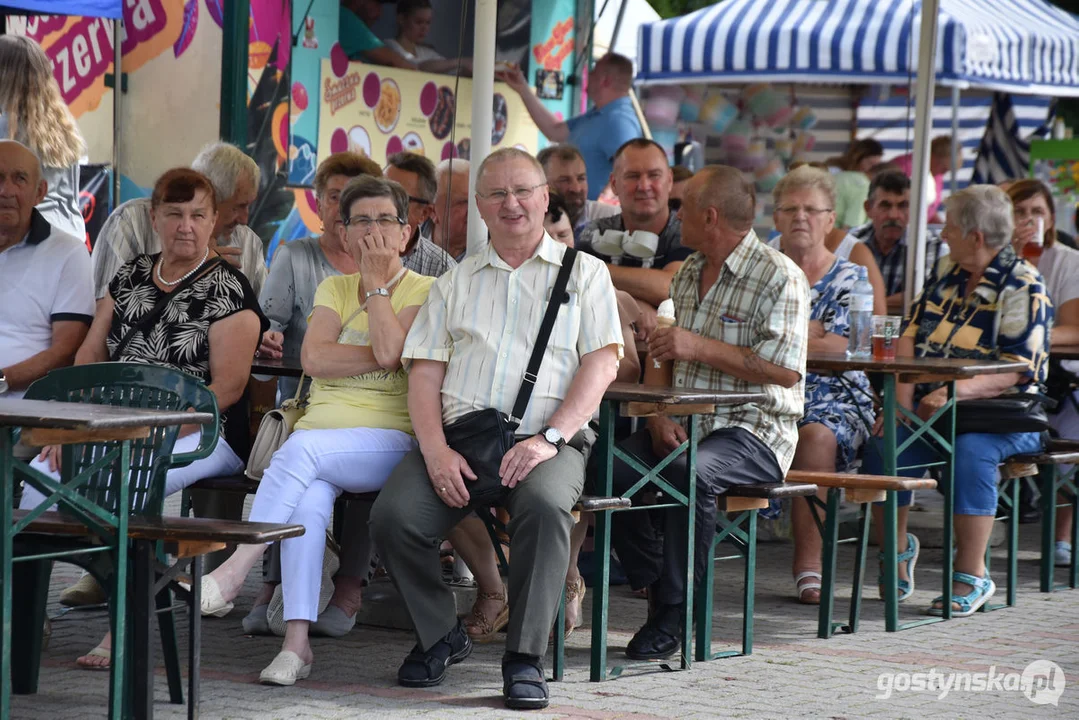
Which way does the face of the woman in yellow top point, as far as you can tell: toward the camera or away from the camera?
toward the camera

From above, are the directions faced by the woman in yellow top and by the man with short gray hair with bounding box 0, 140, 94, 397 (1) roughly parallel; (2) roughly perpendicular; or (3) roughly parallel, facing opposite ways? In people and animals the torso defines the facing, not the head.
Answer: roughly parallel

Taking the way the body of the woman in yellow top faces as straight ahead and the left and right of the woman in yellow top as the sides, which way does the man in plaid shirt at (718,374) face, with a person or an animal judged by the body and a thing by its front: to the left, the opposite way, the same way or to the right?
the same way

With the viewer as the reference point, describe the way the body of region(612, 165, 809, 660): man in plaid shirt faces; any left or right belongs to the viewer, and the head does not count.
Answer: facing the viewer and to the left of the viewer

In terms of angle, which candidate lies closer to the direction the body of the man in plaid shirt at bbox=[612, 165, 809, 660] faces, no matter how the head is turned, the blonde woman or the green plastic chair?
the green plastic chair

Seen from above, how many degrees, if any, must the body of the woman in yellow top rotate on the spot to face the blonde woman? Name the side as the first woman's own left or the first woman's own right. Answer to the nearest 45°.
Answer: approximately 90° to the first woman's own right

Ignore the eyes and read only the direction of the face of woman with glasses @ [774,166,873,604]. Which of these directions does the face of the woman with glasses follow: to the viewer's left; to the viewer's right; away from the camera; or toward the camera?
toward the camera

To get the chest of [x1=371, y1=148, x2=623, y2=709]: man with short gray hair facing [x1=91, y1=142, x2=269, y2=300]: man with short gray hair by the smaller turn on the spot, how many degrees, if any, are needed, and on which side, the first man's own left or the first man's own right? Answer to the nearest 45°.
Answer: approximately 135° to the first man's own right

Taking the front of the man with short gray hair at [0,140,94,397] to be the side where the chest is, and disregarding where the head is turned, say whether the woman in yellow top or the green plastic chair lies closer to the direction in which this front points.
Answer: the green plastic chair

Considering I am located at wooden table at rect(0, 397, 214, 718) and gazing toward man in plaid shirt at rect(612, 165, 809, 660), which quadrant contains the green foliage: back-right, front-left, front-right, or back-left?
front-left

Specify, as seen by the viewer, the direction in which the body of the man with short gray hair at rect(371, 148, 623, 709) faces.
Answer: toward the camera

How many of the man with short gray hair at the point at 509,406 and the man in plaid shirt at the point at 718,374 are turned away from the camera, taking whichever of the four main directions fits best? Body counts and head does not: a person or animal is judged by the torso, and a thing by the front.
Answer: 0

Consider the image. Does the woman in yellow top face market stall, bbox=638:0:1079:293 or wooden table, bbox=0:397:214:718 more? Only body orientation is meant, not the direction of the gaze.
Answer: the wooden table

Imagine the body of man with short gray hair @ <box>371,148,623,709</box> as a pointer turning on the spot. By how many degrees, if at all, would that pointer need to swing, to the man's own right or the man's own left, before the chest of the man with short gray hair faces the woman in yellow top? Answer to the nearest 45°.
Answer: approximately 90° to the man's own right
